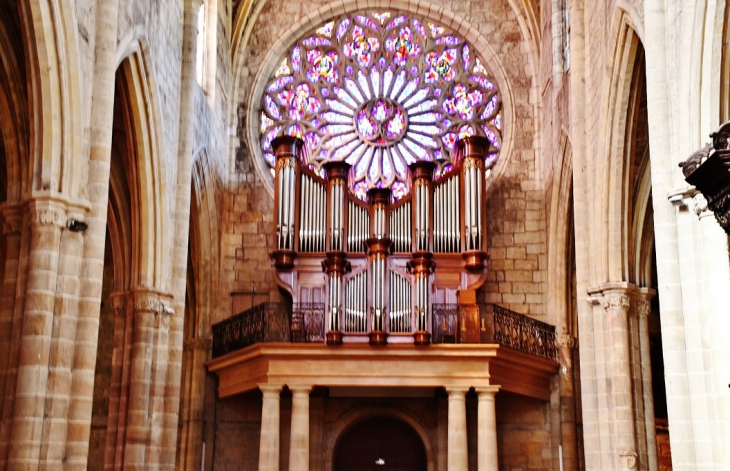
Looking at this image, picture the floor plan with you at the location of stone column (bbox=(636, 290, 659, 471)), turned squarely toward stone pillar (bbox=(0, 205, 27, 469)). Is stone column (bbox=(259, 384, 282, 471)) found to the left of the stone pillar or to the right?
right

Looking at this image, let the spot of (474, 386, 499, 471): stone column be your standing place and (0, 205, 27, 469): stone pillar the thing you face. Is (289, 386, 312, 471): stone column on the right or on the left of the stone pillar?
right

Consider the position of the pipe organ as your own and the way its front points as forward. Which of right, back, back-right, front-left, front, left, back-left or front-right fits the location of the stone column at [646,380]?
front-left

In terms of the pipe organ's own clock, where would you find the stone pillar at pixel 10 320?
The stone pillar is roughly at 1 o'clock from the pipe organ.

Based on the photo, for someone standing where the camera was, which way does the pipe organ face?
facing the viewer

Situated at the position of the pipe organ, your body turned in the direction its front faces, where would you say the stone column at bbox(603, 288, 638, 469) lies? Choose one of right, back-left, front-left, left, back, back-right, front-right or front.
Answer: front-left
